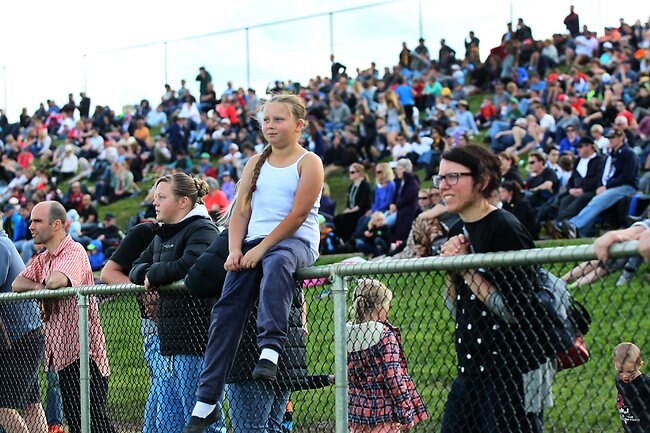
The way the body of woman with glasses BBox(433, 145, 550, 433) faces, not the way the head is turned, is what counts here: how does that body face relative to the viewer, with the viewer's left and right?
facing the viewer and to the left of the viewer

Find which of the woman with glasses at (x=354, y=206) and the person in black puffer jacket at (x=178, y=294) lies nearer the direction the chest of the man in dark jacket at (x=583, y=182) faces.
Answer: the person in black puffer jacket

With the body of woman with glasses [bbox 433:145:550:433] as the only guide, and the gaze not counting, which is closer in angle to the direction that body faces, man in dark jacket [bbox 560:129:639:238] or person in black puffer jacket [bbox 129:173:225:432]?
the person in black puffer jacket

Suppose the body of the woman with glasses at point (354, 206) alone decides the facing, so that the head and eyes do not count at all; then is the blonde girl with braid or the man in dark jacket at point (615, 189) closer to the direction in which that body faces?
the blonde girl with braid

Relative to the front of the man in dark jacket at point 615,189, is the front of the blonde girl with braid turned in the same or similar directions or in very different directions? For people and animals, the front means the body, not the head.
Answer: same or similar directions

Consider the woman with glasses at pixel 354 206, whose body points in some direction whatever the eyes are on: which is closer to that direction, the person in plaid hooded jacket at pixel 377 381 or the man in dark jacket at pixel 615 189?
the person in plaid hooded jacket

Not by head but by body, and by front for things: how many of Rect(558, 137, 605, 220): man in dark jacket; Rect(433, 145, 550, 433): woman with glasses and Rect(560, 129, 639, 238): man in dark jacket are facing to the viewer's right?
0

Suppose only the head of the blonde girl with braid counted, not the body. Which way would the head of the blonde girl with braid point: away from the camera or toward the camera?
toward the camera

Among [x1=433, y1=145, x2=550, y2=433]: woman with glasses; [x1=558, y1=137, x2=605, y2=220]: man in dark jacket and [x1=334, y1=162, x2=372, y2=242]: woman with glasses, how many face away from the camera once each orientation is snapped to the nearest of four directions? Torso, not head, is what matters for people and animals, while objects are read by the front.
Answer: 0

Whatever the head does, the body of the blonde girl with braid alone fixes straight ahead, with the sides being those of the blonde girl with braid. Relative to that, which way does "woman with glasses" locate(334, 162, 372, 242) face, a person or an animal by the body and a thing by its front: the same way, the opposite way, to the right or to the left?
the same way

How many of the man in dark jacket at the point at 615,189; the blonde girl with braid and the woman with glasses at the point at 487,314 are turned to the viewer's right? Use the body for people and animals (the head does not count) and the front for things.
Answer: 0

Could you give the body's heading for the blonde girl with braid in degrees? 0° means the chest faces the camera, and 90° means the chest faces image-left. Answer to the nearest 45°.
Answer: approximately 45°

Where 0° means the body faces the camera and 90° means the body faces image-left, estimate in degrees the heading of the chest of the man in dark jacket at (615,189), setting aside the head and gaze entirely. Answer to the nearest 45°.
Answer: approximately 45°

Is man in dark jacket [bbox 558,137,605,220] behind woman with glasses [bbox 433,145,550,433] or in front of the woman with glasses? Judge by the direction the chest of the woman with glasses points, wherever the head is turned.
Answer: behind
